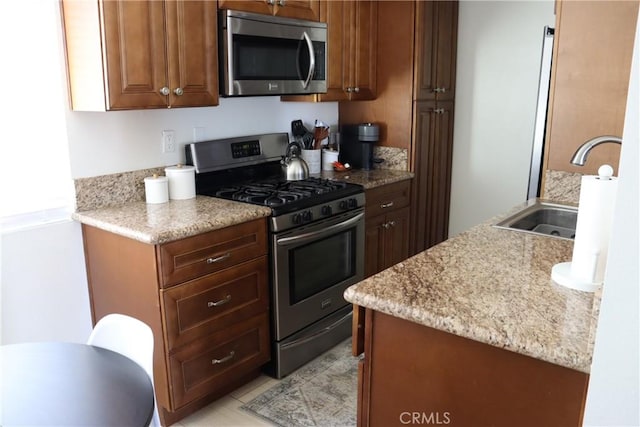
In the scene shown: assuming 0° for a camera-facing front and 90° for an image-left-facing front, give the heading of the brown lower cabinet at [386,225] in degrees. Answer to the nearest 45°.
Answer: approximately 315°

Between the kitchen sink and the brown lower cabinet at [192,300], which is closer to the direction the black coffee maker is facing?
the kitchen sink

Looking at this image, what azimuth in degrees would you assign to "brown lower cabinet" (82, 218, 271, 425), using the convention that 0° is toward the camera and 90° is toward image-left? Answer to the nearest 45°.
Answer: approximately 315°

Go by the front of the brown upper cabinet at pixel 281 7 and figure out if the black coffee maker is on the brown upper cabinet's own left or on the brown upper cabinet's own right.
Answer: on the brown upper cabinet's own left

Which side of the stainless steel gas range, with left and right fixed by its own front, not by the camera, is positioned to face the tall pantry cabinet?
left

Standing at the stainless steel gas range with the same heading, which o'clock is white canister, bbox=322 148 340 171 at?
The white canister is roughly at 8 o'clock from the stainless steel gas range.
